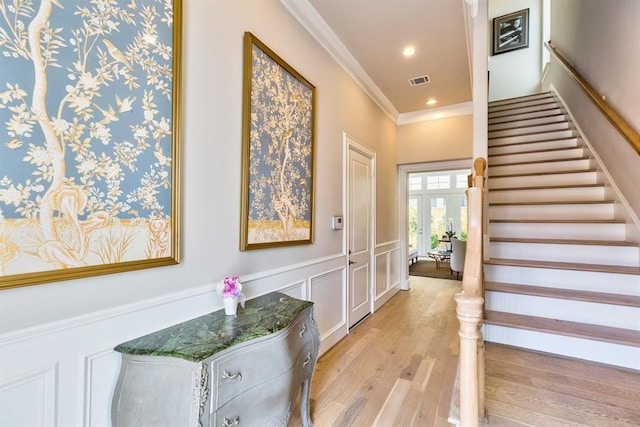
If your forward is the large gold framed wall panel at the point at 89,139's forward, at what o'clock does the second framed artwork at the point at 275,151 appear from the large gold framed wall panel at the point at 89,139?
The second framed artwork is roughly at 10 o'clock from the large gold framed wall panel.

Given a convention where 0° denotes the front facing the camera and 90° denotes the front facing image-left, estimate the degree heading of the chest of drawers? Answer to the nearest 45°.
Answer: approximately 315°

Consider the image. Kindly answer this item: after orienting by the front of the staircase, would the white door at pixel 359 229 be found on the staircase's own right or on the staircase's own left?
on the staircase's own right

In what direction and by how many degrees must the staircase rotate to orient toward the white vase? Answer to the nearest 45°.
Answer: approximately 45° to its right

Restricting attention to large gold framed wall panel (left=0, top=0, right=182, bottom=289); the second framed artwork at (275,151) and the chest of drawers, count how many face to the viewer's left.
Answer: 0

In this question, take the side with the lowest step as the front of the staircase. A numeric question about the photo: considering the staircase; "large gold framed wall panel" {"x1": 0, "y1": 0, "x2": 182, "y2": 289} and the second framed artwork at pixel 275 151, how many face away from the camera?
0

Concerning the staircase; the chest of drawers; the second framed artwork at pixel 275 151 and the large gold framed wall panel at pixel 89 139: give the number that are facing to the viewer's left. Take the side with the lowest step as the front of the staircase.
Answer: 0

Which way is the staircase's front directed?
toward the camera

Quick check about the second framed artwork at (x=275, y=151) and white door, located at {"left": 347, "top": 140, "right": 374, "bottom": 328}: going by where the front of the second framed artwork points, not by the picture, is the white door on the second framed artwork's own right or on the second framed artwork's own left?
on the second framed artwork's own left

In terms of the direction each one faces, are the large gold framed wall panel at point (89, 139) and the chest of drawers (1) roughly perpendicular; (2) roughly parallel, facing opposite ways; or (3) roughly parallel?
roughly parallel

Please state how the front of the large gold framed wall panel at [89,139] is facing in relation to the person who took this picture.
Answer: facing the viewer and to the right of the viewer

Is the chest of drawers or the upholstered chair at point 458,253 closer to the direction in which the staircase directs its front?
the chest of drawers

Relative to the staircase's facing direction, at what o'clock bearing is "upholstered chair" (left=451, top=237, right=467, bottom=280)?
The upholstered chair is roughly at 5 o'clock from the staircase.

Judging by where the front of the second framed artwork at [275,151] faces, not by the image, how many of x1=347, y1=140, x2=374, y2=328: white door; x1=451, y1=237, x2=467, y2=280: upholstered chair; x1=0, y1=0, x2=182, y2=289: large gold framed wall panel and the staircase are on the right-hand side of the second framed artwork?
1
